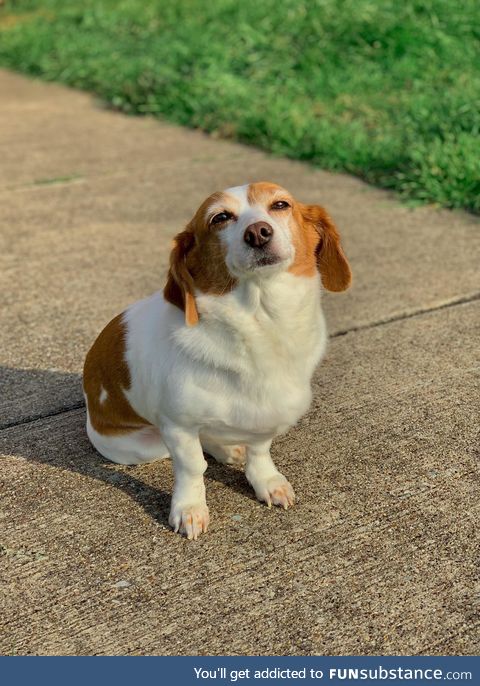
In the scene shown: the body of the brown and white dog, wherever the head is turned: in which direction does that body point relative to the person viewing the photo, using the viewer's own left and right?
facing the viewer and to the right of the viewer
